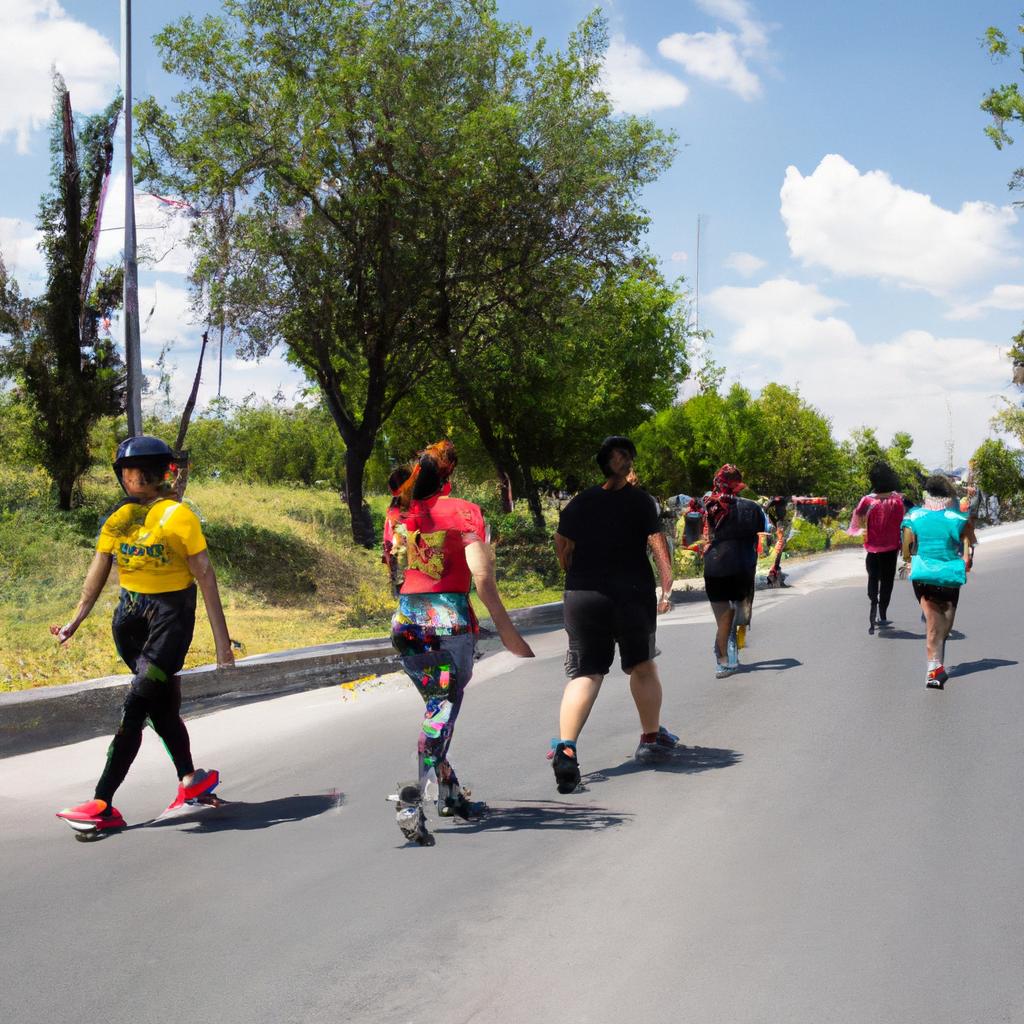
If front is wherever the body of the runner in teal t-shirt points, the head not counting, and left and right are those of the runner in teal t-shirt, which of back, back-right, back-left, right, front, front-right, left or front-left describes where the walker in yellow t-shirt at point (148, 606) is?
back-left

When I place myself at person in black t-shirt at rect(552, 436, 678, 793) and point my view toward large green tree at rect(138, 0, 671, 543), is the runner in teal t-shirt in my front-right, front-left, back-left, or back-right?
front-right

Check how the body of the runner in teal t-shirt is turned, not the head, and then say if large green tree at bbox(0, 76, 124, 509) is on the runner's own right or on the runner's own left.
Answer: on the runner's own left

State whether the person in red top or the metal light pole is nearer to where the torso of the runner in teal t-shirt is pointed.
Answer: the metal light pole

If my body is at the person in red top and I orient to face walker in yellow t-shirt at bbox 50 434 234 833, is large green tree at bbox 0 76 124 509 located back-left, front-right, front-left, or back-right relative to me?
front-right

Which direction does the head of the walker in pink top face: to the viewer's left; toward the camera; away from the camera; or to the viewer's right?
away from the camera

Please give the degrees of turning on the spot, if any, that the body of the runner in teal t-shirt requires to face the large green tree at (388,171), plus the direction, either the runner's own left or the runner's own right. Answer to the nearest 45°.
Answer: approximately 45° to the runner's own left

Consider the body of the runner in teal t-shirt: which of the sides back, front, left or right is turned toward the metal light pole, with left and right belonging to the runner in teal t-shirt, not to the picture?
left

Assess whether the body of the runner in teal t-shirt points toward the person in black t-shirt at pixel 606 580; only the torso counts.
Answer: no

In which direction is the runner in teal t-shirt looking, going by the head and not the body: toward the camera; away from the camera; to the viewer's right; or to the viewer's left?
away from the camera

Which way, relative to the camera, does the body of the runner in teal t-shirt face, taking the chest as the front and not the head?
away from the camera

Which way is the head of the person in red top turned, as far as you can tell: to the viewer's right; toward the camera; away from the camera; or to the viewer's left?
away from the camera
